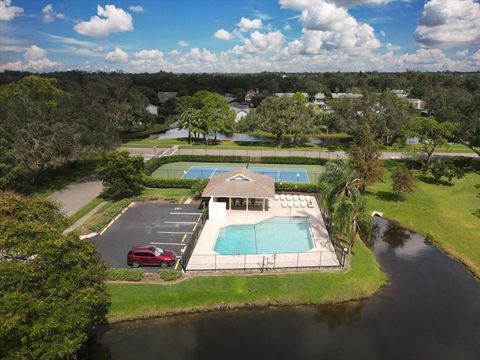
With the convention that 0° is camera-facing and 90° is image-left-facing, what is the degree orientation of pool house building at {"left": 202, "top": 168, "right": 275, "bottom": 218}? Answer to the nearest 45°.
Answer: approximately 0°

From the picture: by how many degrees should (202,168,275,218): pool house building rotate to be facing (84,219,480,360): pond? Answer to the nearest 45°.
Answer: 0° — it already faces it

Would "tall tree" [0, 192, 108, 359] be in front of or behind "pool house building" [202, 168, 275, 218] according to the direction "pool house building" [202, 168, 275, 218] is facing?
in front

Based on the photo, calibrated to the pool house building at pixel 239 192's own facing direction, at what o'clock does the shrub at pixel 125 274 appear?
The shrub is roughly at 1 o'clock from the pool house building.

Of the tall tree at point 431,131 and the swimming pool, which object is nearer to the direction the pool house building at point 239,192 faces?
the swimming pool

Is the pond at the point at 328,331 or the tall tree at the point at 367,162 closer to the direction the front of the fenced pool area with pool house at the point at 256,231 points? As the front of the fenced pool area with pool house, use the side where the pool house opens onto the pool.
the pond

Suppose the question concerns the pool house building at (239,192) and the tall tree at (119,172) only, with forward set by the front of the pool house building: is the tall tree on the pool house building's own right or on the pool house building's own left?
on the pool house building's own right

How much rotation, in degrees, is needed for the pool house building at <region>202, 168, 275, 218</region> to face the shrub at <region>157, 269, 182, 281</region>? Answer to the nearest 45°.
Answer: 0° — it already faces it

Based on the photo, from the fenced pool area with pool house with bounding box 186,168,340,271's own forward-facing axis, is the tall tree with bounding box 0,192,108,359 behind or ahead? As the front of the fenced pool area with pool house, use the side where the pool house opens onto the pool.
ahead

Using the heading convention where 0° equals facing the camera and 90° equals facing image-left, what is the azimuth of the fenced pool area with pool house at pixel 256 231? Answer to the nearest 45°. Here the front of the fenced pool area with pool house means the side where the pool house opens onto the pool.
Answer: approximately 0°

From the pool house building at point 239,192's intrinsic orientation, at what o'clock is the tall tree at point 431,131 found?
The tall tree is roughly at 8 o'clock from the pool house building.

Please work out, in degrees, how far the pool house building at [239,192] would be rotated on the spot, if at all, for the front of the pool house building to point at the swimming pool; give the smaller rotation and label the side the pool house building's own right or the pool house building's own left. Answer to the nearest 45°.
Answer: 0° — it already faces it

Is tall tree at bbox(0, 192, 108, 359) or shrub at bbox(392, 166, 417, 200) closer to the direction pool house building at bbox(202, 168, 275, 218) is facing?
the tall tree

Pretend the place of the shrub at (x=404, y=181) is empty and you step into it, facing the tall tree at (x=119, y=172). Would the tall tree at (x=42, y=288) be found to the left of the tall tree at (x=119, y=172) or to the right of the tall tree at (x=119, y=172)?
left
